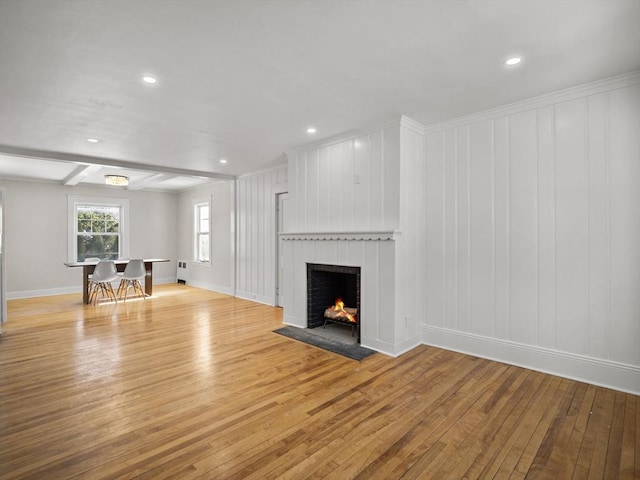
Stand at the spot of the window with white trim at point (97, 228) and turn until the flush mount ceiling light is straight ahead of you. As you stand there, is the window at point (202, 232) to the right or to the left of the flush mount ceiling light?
left

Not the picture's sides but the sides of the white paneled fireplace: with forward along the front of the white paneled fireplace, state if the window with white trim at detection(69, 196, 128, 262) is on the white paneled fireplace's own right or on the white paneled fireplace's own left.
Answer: on the white paneled fireplace's own right

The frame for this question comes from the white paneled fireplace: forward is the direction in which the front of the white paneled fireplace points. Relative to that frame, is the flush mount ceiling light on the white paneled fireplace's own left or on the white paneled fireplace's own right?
on the white paneled fireplace's own right

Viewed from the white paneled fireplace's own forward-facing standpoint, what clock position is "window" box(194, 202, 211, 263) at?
The window is roughly at 3 o'clock from the white paneled fireplace.

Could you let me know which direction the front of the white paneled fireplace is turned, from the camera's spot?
facing the viewer and to the left of the viewer
